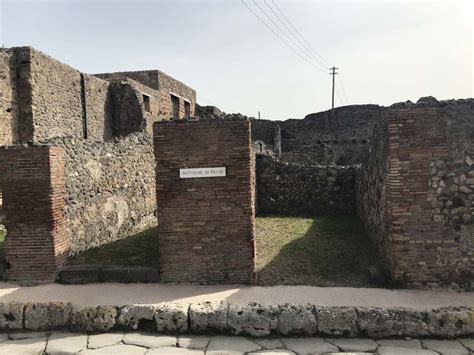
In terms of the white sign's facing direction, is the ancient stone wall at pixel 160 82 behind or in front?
behind

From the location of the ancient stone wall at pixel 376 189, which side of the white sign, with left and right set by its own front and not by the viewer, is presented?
left

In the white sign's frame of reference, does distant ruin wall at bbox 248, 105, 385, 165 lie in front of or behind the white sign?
behind

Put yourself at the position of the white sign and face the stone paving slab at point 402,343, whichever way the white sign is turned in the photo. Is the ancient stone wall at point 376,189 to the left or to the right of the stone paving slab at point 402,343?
left

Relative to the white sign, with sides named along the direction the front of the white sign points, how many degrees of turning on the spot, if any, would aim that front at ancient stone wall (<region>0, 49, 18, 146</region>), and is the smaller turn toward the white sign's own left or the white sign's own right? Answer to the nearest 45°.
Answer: approximately 135° to the white sign's own right

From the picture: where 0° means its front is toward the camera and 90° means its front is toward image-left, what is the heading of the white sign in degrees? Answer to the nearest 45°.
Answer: approximately 0°

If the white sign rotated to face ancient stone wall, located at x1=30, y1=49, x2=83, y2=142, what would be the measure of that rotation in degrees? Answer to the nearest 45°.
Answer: approximately 135° to its right

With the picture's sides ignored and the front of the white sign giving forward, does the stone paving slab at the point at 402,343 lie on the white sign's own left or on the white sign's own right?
on the white sign's own left

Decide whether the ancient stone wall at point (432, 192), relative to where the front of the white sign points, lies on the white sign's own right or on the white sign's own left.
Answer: on the white sign's own left

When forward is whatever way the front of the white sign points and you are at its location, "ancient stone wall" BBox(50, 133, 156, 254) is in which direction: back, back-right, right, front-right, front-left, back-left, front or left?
back-right

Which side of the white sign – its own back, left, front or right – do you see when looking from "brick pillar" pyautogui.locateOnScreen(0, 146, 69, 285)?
right

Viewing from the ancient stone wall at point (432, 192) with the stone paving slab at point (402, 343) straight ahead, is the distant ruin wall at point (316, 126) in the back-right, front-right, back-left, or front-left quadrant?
back-right
